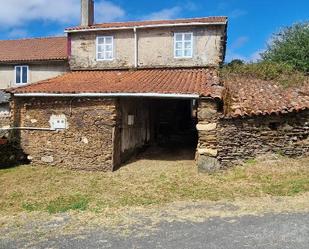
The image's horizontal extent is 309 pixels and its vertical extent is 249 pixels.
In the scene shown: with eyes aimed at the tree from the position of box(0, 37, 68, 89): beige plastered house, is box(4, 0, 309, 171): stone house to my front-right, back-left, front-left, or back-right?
front-right

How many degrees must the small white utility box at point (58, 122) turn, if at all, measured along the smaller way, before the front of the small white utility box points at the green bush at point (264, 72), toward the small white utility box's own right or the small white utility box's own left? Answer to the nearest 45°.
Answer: approximately 90° to the small white utility box's own left

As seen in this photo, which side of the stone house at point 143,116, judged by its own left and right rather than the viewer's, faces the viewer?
front

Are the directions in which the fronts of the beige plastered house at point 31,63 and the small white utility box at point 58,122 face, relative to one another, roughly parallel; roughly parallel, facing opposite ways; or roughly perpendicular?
roughly parallel

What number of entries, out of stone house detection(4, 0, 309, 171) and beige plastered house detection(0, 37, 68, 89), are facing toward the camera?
2

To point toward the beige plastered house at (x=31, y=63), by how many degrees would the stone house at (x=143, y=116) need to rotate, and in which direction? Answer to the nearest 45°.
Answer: approximately 135° to its right

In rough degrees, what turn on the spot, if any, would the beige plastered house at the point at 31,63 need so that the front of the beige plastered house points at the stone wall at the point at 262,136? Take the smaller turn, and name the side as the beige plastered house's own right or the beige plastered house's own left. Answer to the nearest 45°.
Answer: approximately 45° to the beige plastered house's own left

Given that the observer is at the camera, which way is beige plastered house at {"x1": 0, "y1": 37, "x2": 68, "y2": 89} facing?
facing the viewer

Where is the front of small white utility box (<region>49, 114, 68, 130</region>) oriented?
toward the camera

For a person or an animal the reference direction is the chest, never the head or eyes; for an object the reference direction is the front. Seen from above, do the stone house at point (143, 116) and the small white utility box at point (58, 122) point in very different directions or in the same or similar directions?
same or similar directions

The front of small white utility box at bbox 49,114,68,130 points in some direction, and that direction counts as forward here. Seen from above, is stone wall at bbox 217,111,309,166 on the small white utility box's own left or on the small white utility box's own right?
on the small white utility box's own left
